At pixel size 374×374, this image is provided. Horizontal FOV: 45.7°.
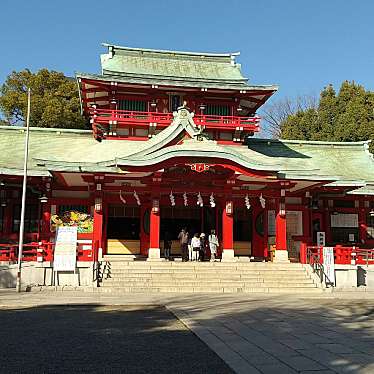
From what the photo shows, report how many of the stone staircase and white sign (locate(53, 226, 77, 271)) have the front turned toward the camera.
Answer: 2

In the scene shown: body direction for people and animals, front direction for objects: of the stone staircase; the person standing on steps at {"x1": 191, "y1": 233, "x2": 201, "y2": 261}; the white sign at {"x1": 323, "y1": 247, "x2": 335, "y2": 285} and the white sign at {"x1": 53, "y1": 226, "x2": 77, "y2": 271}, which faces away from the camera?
the person standing on steps

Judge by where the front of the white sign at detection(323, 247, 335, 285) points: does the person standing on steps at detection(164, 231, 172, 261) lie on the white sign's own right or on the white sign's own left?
on the white sign's own right

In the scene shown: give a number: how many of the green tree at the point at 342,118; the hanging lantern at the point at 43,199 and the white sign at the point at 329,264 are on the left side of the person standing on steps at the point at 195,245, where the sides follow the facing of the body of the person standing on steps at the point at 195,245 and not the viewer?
1

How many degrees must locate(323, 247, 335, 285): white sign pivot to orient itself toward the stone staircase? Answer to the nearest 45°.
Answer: approximately 45° to its right

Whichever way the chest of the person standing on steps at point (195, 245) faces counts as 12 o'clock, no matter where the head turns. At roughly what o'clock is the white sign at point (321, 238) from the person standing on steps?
The white sign is roughly at 2 o'clock from the person standing on steps.

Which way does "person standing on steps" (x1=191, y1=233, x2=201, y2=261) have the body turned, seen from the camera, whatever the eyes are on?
away from the camera

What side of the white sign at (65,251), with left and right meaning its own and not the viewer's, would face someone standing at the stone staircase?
left

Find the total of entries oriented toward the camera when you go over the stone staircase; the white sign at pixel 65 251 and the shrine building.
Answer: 3

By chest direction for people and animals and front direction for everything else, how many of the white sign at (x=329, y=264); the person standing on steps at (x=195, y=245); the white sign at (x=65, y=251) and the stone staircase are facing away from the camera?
1
